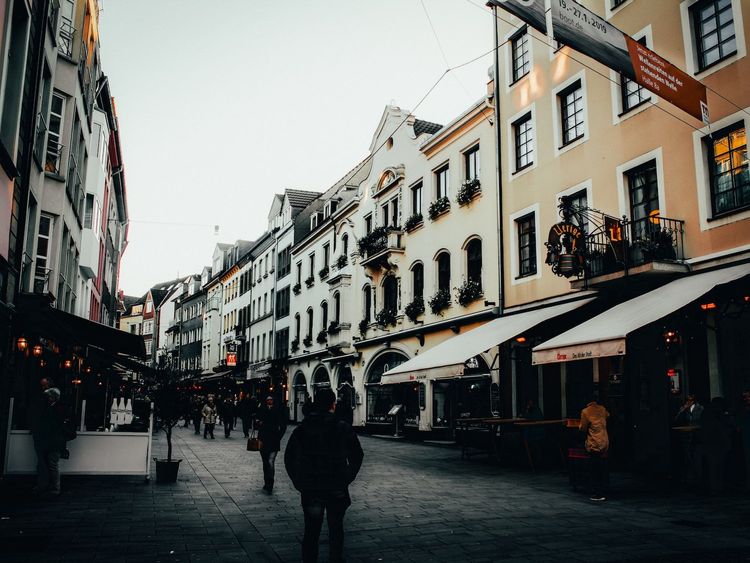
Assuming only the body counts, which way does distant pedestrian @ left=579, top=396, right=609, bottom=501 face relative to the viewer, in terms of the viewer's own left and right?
facing away from the viewer

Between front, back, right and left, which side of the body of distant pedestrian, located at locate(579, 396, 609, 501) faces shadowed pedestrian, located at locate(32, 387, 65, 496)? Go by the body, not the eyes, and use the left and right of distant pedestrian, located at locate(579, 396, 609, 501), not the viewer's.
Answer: left

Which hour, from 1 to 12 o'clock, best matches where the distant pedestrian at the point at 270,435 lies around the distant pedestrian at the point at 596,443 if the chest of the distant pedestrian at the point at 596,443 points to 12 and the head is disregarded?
the distant pedestrian at the point at 270,435 is roughly at 9 o'clock from the distant pedestrian at the point at 596,443.

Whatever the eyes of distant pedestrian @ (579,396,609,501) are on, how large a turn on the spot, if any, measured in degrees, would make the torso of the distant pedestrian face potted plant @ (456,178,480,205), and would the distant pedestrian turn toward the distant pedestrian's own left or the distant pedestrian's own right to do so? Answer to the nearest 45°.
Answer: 0° — they already face it

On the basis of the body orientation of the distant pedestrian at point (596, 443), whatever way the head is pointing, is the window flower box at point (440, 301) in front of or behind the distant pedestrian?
in front

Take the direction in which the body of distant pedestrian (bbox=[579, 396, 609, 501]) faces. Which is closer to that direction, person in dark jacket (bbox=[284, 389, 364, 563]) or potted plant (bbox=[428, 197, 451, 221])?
the potted plant

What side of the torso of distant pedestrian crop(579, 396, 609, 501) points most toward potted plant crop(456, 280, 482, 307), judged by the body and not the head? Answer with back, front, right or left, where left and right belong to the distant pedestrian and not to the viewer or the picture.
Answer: front

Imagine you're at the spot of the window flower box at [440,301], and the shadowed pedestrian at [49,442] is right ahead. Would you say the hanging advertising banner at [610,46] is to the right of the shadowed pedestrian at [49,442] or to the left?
left

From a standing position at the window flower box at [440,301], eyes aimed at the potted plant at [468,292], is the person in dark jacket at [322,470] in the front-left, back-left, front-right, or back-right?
front-right

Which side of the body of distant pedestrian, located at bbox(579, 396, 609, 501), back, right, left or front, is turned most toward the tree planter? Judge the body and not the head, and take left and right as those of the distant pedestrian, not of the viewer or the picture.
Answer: left
